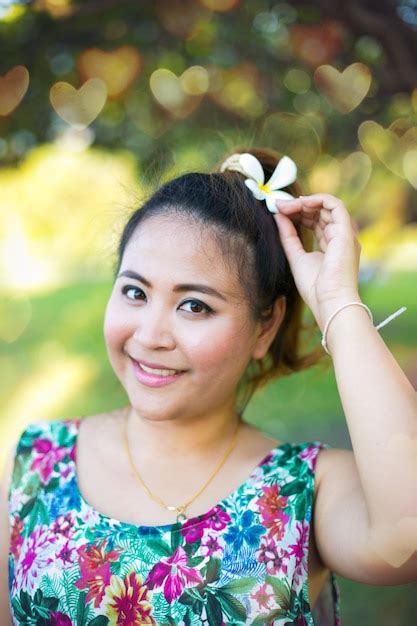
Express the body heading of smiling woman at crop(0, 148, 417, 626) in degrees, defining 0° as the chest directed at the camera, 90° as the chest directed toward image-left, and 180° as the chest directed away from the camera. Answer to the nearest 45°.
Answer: approximately 0°
